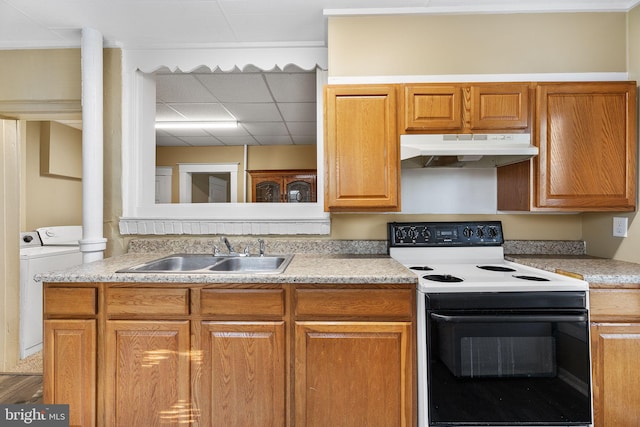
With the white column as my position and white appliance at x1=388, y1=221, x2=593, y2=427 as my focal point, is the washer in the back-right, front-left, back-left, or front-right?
back-left

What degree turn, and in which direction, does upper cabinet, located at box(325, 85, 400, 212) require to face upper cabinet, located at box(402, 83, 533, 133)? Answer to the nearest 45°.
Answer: approximately 90° to its left

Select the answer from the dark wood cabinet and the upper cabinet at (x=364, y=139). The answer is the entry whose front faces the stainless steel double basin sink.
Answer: the dark wood cabinet

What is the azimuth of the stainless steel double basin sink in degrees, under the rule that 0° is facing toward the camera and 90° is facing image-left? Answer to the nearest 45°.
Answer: approximately 0°

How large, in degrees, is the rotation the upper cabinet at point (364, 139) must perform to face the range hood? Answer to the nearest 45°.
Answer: approximately 90° to its left

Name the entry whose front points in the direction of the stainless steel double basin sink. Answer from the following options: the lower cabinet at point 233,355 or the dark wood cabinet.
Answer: the dark wood cabinet

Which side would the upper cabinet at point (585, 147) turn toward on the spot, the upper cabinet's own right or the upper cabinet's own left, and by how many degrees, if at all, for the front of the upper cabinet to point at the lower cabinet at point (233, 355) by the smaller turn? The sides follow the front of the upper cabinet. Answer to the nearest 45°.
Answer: approximately 45° to the upper cabinet's own right
